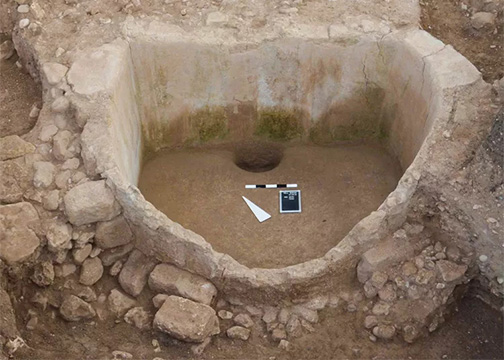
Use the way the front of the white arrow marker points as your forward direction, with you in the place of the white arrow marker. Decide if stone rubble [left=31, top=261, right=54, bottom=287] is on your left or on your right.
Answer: on your left

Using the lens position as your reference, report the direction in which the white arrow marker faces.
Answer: facing away from the viewer and to the left of the viewer

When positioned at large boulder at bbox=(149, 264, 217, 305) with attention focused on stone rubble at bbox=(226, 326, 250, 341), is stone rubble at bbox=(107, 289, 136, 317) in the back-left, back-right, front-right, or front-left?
back-right

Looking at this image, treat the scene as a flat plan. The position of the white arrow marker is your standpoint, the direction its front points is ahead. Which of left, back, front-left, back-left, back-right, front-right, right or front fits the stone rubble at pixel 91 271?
left

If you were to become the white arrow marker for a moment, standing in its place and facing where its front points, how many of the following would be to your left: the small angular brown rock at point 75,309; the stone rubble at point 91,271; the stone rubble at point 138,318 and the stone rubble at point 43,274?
4

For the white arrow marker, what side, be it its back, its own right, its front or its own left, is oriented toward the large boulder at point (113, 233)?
left

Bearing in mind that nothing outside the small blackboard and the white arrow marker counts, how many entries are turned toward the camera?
1

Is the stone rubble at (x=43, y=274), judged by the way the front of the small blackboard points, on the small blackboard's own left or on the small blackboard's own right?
on the small blackboard's own right

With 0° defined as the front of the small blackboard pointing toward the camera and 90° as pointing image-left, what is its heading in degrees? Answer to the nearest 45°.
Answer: approximately 0°

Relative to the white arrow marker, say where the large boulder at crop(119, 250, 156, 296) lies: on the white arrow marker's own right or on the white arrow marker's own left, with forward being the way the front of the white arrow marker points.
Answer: on the white arrow marker's own left
